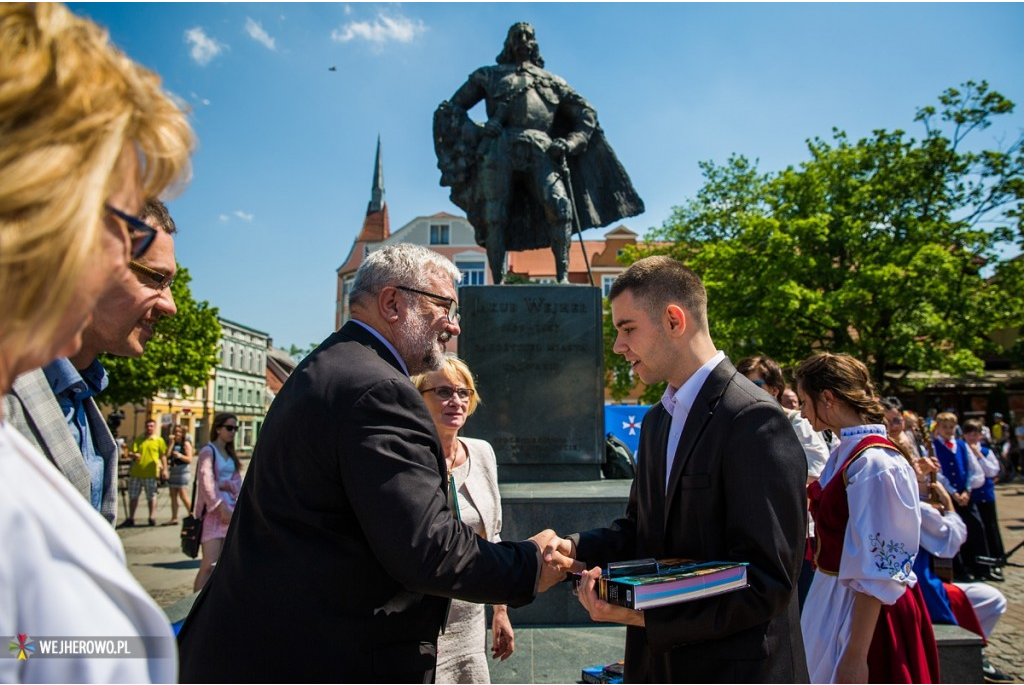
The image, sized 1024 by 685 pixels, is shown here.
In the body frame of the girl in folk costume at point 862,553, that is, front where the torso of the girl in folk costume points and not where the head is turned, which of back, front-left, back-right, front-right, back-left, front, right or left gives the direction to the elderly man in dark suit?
front-left

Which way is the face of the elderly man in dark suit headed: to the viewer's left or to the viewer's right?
to the viewer's right

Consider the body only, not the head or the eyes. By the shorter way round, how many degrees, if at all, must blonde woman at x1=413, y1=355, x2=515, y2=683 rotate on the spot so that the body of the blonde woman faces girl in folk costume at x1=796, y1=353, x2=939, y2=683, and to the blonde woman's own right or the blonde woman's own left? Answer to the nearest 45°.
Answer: approximately 90° to the blonde woman's own left

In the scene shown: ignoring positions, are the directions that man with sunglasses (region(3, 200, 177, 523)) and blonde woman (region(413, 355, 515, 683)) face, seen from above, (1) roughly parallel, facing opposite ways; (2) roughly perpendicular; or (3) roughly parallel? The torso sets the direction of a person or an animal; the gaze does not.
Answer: roughly perpendicular

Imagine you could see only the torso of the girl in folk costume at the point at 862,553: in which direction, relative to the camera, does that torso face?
to the viewer's left

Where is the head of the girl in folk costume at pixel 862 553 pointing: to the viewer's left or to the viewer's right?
to the viewer's left

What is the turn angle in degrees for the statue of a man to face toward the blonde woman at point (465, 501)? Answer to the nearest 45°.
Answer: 0° — it already faces them

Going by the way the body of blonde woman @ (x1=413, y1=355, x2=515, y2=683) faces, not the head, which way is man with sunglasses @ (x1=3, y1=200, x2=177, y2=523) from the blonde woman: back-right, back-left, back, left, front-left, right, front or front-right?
front-right

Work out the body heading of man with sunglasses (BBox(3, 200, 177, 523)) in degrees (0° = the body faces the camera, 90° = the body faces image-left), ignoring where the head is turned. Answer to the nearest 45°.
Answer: approximately 315°

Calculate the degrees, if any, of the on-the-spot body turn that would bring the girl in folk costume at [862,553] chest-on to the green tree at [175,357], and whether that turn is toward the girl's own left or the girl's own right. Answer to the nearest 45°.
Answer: approximately 45° to the girl's own right

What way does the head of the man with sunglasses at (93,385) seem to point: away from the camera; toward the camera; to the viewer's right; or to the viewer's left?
to the viewer's right

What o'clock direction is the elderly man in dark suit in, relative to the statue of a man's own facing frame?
The elderly man in dark suit is roughly at 12 o'clock from the statue of a man.
